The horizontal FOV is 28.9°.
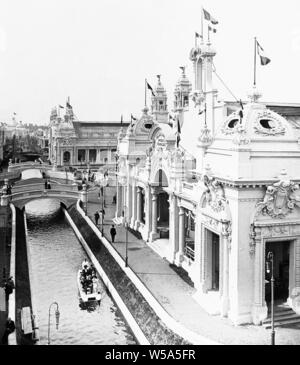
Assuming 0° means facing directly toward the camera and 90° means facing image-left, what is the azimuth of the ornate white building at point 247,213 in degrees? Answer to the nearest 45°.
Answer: approximately 45°

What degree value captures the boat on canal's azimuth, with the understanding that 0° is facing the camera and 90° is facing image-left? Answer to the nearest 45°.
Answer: approximately 180°

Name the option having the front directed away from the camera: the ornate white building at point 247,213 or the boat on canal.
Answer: the boat on canal
